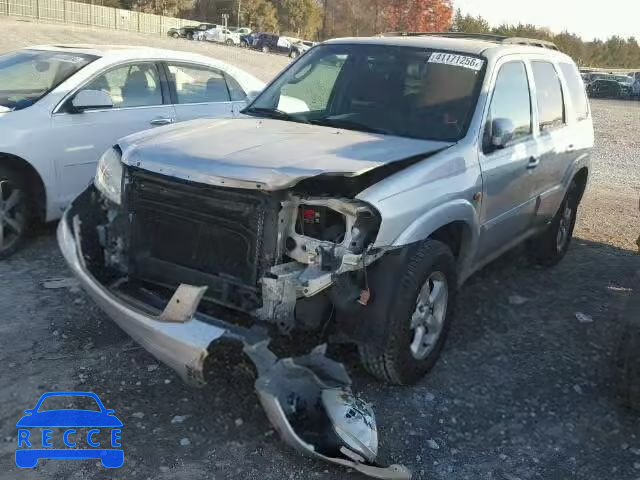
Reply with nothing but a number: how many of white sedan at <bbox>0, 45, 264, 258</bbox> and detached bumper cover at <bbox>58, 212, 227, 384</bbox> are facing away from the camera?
0

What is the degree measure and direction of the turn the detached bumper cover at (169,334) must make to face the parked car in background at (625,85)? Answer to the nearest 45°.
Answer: approximately 180°

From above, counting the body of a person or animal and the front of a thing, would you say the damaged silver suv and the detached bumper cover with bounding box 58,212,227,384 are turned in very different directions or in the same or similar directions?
same or similar directions

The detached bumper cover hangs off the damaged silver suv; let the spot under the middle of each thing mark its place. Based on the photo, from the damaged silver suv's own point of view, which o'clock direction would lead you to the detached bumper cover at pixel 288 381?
The detached bumper cover is roughly at 11 o'clock from the damaged silver suv.

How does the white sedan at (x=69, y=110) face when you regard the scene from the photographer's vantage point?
facing the viewer and to the left of the viewer

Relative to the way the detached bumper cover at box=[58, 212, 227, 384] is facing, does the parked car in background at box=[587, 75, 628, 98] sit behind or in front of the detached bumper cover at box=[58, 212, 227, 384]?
behind

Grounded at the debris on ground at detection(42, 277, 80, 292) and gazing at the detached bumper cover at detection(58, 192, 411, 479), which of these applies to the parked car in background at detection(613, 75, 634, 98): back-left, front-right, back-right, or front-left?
back-left

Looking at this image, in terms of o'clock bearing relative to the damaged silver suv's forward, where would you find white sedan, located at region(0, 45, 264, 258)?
The white sedan is roughly at 3 o'clock from the damaged silver suv.

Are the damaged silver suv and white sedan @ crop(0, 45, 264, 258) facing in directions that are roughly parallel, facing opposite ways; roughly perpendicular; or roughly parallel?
roughly parallel

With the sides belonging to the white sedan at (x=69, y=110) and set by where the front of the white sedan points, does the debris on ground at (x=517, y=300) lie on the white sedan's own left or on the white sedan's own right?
on the white sedan's own left

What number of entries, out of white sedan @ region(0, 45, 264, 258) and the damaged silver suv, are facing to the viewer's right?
0
